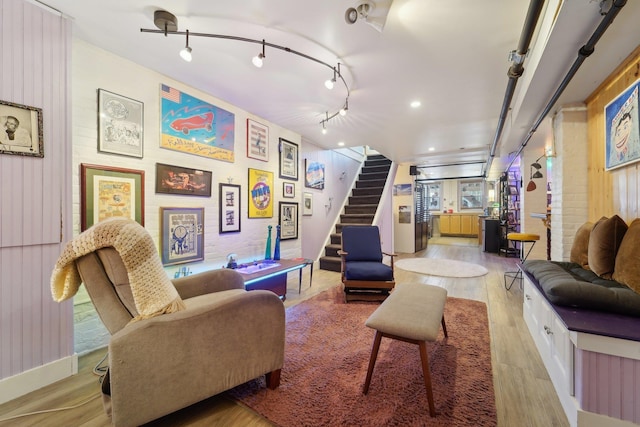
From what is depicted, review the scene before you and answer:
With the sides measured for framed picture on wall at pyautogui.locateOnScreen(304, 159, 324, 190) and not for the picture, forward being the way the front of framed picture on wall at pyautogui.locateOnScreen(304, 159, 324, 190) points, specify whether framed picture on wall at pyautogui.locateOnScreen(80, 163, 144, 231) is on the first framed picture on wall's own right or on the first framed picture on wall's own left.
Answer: on the first framed picture on wall's own right

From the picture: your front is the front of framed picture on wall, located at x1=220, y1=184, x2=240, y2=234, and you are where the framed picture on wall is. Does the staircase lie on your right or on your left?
on your left

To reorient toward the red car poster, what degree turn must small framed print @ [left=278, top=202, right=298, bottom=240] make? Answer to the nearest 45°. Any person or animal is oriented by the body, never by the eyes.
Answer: approximately 90° to its right

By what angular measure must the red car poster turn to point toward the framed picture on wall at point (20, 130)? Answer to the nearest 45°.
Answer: approximately 90° to its right

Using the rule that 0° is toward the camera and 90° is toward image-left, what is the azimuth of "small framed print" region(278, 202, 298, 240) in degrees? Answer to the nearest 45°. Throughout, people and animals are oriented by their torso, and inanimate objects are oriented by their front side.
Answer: approximately 315°

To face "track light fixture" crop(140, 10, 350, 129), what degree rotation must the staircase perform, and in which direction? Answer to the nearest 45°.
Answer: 0° — it already faces it

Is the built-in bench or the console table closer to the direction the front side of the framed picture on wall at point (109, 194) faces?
the built-in bench

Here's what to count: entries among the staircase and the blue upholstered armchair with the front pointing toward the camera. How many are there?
2

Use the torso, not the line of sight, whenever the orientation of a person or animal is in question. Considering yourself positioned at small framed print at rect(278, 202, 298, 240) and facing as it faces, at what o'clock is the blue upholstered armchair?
The blue upholstered armchair is roughly at 12 o'clock from the small framed print.

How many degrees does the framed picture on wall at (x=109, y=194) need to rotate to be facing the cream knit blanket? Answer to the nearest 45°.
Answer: approximately 45° to its right

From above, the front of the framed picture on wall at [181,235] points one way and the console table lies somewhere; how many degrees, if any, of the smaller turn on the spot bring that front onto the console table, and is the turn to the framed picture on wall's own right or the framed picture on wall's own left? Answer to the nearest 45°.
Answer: approximately 45° to the framed picture on wall's own left
